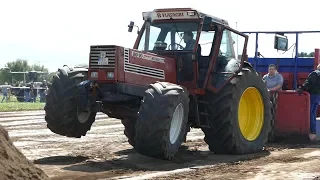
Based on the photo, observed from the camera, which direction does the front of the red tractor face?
facing the viewer and to the left of the viewer

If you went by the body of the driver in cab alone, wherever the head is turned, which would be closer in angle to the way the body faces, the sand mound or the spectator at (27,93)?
the sand mound

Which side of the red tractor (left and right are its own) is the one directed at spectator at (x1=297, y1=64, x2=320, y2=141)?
back

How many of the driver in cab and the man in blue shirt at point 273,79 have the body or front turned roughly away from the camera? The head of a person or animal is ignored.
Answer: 0

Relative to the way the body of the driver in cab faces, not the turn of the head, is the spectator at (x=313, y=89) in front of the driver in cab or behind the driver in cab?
behind

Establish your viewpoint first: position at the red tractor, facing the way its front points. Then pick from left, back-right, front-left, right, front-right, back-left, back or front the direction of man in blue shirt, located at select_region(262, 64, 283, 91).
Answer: back

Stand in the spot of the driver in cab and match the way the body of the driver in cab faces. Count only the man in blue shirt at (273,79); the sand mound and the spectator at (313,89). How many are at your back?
2

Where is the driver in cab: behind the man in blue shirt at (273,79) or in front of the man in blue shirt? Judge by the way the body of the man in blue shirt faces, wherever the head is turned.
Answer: in front

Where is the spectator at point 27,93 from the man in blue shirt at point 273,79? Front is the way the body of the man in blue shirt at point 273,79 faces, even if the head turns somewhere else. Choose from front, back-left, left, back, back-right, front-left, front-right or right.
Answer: right

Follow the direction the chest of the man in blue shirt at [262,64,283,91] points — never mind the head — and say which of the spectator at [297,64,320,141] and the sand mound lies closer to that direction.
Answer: the sand mound

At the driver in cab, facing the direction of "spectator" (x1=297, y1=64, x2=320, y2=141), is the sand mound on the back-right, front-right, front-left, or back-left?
back-right

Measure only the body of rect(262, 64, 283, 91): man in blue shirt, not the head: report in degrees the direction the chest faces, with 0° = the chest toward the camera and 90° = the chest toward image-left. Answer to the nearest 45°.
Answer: approximately 45°

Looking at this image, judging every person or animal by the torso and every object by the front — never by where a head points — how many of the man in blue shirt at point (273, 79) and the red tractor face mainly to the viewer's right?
0

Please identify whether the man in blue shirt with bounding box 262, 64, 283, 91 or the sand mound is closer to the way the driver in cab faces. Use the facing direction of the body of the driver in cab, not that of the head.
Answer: the sand mound
